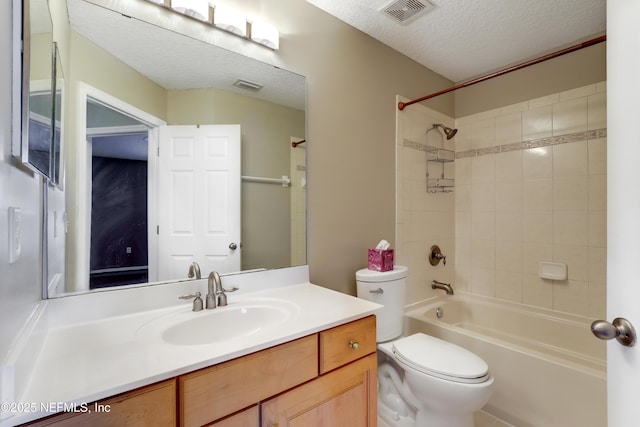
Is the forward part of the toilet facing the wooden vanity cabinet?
no

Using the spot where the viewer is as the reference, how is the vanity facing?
facing the viewer and to the right of the viewer

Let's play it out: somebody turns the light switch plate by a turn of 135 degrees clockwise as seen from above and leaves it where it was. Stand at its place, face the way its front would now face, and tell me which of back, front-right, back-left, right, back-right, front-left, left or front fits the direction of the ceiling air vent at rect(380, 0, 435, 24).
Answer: back-left

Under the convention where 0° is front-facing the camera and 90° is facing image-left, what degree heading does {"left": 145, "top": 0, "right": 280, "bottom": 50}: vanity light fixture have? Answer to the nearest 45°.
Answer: approximately 315°

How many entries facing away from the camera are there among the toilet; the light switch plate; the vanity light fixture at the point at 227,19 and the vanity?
0

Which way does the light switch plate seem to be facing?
to the viewer's right

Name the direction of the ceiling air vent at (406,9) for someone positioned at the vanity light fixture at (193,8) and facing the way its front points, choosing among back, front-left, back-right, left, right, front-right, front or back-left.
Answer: front-left

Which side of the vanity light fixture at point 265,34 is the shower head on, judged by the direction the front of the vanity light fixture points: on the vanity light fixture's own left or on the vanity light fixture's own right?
on the vanity light fixture's own left

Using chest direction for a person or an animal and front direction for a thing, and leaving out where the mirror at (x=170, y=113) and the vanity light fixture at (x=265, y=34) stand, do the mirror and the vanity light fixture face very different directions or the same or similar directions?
same or similar directions

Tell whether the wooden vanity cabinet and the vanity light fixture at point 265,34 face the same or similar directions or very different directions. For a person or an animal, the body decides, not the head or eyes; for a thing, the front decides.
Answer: same or similar directions

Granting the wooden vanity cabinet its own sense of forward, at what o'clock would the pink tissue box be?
The pink tissue box is roughly at 9 o'clock from the wooden vanity cabinet.

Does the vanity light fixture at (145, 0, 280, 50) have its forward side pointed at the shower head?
no

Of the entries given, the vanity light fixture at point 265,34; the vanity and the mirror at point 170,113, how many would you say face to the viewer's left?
0

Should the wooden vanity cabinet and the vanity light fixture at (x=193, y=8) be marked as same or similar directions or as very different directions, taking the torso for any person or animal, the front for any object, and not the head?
same or similar directions
